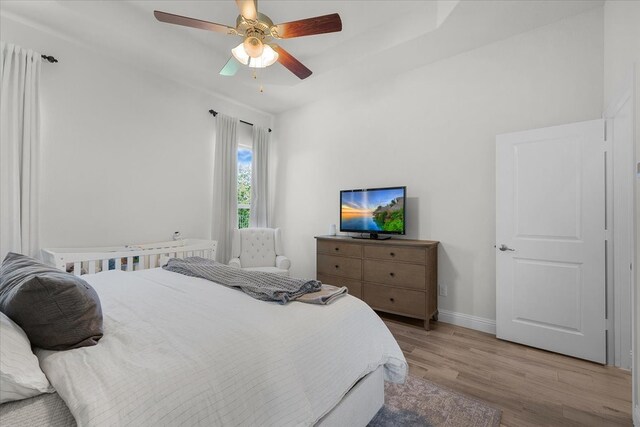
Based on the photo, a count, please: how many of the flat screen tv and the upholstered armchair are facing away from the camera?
0

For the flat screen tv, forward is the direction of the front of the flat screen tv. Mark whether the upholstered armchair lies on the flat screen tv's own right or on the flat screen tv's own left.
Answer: on the flat screen tv's own right

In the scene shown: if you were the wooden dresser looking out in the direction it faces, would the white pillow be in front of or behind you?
in front

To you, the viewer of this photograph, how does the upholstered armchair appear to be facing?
facing the viewer

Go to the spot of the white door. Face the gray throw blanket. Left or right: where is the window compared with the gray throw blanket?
right

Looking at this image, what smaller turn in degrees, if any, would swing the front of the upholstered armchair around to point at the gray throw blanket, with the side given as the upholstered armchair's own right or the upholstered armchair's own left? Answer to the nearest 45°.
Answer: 0° — it already faces it

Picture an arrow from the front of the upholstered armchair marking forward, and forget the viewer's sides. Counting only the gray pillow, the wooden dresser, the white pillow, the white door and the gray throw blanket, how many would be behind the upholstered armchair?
0

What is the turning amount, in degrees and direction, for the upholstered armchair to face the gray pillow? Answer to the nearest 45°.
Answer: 0° — it already faces it

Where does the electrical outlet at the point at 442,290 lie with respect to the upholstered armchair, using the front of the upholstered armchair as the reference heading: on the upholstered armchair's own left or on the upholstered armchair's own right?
on the upholstered armchair's own left

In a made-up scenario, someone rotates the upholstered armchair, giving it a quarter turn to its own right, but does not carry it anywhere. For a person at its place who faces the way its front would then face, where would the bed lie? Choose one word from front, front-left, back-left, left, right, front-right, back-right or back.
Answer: left

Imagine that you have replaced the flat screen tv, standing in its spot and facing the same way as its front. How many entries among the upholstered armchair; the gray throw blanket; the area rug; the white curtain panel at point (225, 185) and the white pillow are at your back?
0

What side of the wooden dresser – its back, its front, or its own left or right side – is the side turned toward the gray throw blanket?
front

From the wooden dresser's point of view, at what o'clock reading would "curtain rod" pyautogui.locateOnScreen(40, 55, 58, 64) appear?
The curtain rod is roughly at 1 o'clock from the wooden dresser.
